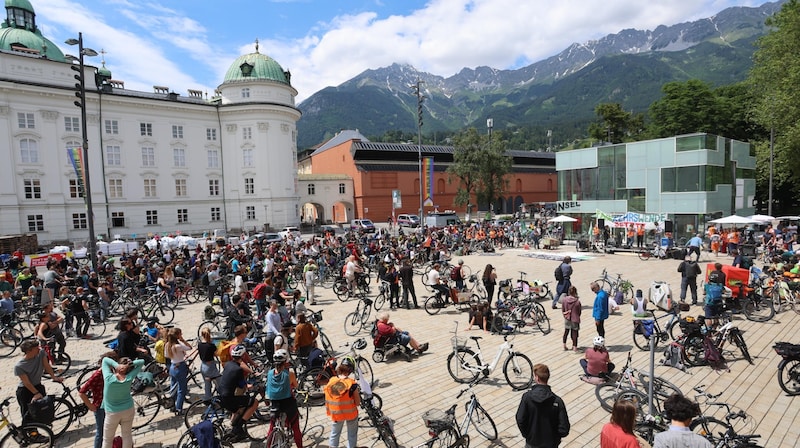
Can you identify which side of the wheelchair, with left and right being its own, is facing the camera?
right

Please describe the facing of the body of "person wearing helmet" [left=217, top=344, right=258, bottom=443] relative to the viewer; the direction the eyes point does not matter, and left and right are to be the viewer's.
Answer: facing away from the viewer and to the right of the viewer

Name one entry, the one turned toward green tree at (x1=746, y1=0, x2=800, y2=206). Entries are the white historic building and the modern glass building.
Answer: the white historic building

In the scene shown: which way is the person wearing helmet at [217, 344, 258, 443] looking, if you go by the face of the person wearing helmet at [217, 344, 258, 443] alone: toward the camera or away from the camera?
away from the camera

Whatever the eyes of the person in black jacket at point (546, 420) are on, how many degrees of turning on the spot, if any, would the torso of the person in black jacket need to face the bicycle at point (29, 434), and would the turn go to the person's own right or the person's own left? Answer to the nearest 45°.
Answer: approximately 90° to the person's own left

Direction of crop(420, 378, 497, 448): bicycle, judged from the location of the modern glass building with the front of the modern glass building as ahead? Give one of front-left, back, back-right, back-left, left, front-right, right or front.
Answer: front-left

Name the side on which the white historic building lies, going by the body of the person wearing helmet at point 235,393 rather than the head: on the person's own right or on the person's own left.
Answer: on the person's own left
